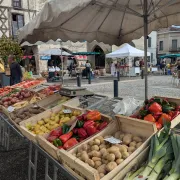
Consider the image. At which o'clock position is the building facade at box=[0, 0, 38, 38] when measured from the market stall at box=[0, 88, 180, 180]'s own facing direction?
The building facade is roughly at 4 o'clock from the market stall.

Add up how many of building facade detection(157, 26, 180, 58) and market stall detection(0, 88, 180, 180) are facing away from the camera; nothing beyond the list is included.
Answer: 0

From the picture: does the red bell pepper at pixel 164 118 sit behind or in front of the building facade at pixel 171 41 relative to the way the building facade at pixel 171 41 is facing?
in front

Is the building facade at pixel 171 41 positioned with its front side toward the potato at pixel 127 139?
yes

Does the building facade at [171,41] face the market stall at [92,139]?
yes

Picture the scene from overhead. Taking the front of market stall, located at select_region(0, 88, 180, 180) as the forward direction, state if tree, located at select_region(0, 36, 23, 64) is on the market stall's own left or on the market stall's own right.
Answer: on the market stall's own right

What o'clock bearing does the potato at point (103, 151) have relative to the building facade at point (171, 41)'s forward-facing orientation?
The potato is roughly at 12 o'clock from the building facade.
